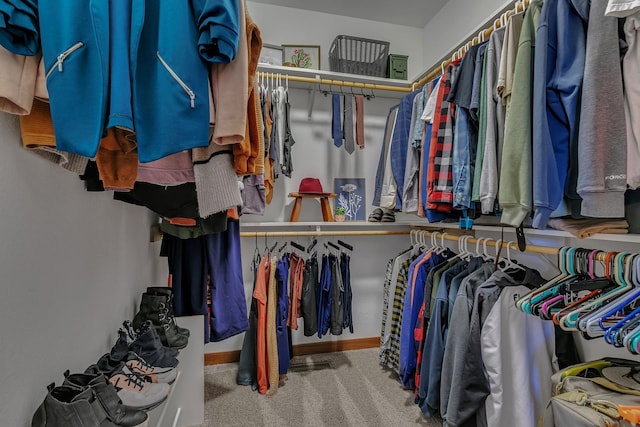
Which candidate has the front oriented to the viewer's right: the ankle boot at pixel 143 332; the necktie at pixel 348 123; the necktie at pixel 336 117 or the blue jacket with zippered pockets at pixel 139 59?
the ankle boot

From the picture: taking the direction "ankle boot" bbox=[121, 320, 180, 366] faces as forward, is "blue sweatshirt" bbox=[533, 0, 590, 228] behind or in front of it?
in front

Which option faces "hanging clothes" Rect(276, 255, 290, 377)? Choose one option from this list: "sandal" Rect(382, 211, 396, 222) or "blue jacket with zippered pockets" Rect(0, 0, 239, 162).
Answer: the sandal

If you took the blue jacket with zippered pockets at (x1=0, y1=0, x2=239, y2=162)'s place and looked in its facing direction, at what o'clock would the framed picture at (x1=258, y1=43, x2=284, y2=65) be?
The framed picture is roughly at 7 o'clock from the blue jacket with zippered pockets.

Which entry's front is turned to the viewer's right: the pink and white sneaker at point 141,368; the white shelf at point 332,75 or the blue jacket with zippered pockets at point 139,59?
the pink and white sneaker

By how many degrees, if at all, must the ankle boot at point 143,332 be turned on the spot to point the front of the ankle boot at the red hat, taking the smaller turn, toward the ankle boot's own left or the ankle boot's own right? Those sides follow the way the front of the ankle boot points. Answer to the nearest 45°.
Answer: approximately 45° to the ankle boot's own left

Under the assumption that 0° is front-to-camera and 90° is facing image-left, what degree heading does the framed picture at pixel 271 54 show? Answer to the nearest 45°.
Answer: approximately 0°

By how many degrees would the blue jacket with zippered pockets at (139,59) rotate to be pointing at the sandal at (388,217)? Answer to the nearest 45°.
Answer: approximately 135° to its left

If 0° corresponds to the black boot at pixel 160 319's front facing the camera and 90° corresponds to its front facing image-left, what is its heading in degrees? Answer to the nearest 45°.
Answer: approximately 315°

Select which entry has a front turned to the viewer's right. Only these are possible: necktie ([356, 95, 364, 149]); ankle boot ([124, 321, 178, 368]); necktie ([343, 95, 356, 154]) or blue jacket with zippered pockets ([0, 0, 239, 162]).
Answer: the ankle boot

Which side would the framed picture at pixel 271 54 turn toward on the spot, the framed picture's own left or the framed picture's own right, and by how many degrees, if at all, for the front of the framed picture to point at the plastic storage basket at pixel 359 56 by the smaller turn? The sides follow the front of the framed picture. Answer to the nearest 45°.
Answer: approximately 90° to the framed picture's own left

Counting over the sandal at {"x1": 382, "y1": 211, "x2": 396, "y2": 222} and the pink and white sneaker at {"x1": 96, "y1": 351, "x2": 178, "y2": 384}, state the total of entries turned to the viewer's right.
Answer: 1

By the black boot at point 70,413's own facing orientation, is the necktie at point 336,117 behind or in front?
in front

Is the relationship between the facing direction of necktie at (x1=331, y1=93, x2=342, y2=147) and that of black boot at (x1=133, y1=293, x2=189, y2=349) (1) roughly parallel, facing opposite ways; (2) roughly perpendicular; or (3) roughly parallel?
roughly perpendicular
